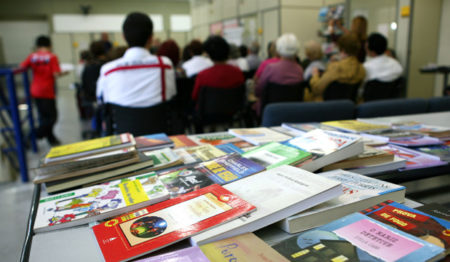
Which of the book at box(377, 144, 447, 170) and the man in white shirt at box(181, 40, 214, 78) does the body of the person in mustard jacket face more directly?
the man in white shirt

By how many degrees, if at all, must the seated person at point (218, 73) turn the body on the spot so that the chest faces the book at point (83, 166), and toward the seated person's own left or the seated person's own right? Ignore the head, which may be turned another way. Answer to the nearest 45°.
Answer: approximately 180°

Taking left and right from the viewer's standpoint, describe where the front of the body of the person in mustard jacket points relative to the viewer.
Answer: facing away from the viewer and to the left of the viewer

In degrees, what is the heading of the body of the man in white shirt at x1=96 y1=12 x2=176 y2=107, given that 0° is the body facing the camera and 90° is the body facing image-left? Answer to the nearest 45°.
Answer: approximately 180°

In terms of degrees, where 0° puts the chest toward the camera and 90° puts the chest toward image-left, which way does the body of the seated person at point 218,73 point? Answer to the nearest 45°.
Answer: approximately 180°

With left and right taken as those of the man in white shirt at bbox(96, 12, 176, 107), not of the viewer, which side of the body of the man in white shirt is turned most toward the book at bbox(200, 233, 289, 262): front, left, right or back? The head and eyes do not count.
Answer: back

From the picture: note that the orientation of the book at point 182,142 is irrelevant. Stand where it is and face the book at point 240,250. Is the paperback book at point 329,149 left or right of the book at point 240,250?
left

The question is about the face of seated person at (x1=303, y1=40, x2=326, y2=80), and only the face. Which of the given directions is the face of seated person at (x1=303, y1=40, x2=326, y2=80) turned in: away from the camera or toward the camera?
away from the camera

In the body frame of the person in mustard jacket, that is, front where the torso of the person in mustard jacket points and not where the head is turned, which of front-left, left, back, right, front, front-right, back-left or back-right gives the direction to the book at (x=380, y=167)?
back-left

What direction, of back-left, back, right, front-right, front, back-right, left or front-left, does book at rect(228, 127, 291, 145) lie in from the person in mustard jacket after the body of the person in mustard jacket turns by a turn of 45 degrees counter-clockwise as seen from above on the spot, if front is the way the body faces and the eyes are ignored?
left

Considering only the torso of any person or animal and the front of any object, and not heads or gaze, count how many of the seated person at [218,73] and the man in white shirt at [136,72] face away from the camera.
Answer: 2

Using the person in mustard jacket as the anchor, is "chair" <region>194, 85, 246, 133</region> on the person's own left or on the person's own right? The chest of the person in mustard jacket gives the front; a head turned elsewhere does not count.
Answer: on the person's own left
